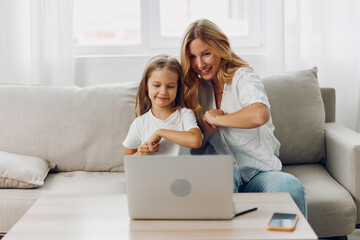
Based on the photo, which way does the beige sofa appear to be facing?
toward the camera

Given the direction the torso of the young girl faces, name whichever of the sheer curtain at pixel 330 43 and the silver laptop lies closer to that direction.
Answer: the silver laptop

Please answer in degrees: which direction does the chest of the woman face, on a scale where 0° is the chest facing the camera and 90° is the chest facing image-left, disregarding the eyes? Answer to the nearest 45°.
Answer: approximately 45°

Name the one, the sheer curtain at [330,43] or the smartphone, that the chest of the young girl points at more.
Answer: the smartphone

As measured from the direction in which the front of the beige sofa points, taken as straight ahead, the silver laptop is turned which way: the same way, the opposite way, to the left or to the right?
the opposite way

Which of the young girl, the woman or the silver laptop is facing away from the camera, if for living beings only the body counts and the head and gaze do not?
the silver laptop

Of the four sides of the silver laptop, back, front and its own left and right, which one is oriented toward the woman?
front

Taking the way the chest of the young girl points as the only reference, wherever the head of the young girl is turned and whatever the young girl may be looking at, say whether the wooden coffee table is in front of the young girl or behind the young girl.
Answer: in front

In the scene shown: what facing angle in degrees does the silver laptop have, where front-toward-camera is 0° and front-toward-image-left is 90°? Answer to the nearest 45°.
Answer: approximately 180°

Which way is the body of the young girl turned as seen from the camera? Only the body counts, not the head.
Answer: toward the camera

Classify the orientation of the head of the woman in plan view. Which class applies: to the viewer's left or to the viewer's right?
to the viewer's left

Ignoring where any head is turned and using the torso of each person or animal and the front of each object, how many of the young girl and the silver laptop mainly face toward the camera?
1

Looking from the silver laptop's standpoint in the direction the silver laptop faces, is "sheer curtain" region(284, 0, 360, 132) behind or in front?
in front

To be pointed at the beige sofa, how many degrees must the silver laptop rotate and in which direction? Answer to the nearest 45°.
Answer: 0° — it already faces it
